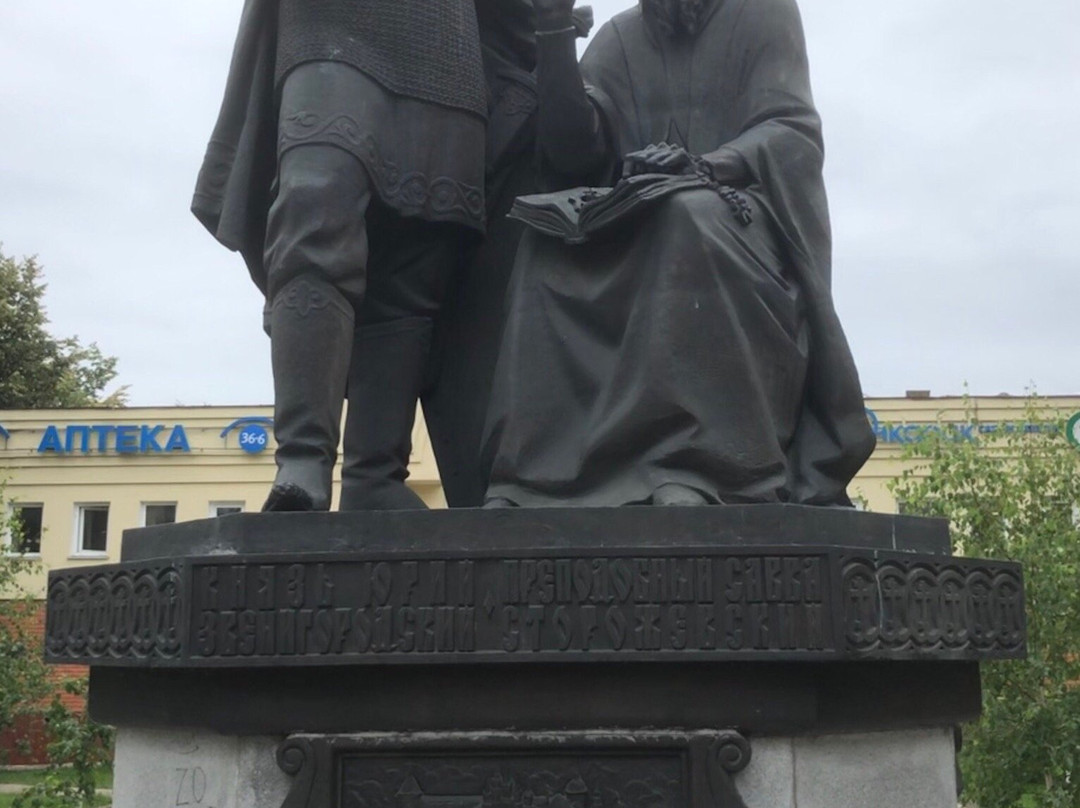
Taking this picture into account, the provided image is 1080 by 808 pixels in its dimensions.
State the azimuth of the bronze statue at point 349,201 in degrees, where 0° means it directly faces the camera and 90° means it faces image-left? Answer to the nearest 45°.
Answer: approximately 0°

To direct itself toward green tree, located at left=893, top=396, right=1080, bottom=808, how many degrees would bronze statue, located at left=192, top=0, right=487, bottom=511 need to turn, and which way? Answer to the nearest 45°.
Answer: approximately 135° to its left
